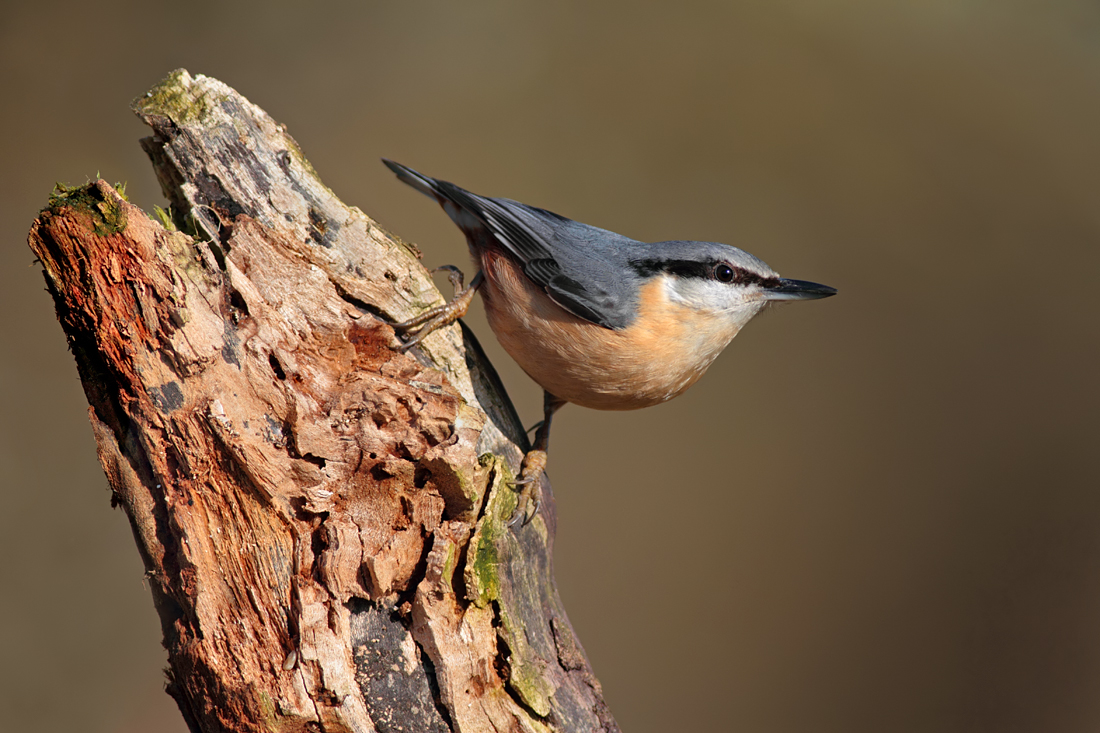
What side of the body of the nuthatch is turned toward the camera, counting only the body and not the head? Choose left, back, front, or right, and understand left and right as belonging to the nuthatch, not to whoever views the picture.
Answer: right
